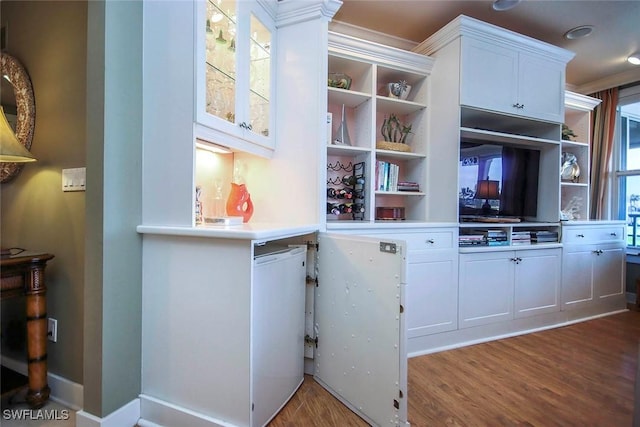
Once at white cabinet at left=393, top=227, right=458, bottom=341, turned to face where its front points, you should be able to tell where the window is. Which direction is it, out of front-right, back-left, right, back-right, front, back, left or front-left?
left

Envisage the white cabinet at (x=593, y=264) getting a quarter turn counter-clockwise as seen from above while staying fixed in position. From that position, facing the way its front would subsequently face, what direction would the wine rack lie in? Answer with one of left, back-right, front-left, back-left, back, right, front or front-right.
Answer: back

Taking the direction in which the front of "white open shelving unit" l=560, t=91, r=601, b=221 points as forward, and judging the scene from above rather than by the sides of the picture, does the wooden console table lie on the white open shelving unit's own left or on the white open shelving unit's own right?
on the white open shelving unit's own right

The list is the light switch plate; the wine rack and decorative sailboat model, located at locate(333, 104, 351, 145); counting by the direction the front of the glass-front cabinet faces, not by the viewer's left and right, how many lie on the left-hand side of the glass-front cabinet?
2

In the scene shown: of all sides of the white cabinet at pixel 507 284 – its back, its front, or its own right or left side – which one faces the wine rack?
right

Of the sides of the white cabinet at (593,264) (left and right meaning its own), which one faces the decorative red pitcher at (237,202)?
right

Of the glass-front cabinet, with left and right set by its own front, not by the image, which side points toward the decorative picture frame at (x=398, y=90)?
left

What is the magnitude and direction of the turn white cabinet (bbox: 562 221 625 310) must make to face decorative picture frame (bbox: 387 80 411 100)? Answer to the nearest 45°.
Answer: approximately 90° to its right

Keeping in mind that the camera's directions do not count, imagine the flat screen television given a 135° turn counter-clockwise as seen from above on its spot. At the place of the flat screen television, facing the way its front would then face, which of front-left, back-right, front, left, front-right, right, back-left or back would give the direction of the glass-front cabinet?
back-left

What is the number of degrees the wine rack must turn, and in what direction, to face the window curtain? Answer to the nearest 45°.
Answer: approximately 90° to its left

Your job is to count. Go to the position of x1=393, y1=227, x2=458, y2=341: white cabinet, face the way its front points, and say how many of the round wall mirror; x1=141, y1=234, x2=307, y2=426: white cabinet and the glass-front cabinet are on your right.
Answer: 3

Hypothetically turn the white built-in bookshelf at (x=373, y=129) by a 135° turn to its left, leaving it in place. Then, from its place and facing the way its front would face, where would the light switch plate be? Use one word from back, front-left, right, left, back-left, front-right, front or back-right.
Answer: back-left

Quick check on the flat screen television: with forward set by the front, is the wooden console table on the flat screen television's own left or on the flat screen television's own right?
on the flat screen television's own right
